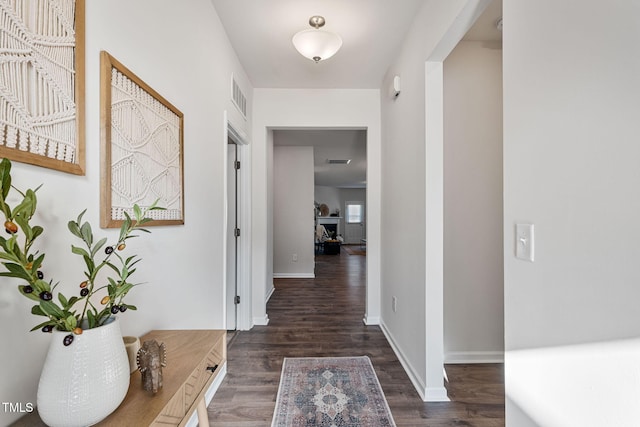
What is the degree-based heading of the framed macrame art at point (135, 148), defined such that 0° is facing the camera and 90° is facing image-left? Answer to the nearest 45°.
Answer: approximately 315°

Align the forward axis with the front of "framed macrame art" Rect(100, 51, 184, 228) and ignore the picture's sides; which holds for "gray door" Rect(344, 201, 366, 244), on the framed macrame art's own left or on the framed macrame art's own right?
on the framed macrame art's own left
